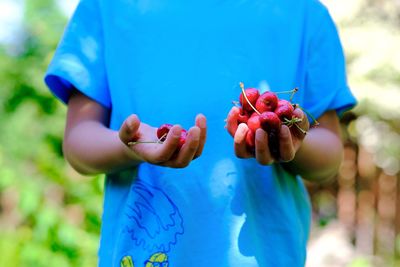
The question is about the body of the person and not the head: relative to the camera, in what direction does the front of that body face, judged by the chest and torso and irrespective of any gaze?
toward the camera

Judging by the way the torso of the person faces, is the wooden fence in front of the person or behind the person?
behind
